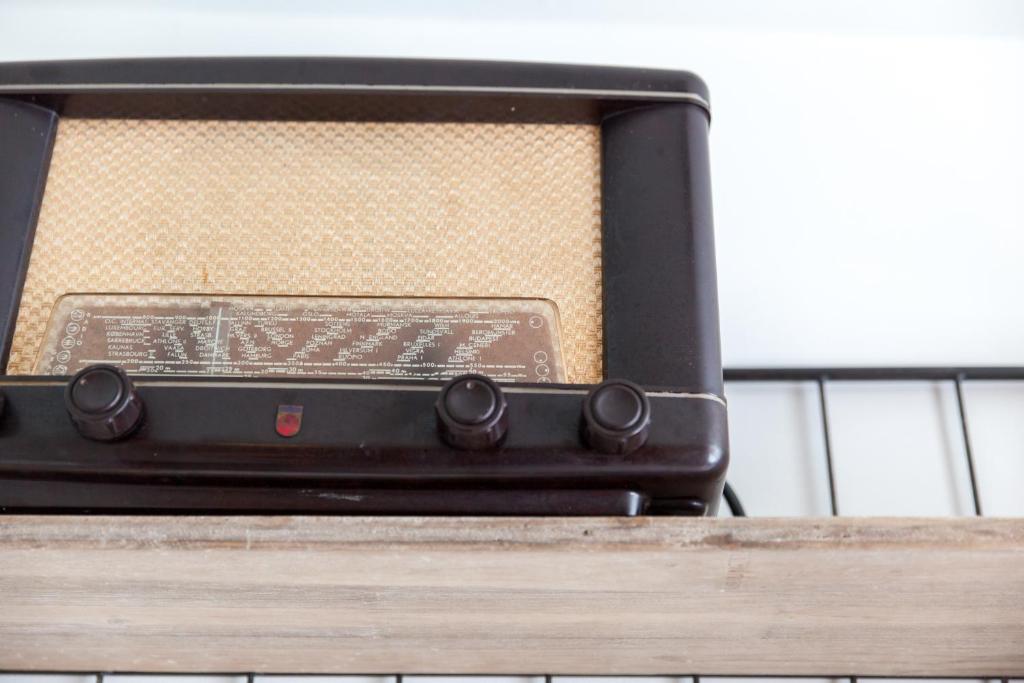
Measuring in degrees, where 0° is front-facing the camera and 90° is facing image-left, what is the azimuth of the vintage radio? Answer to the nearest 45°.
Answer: approximately 0°
